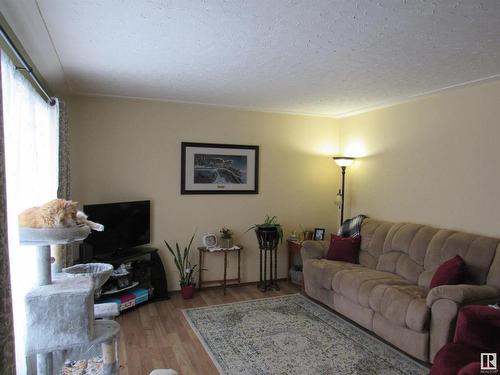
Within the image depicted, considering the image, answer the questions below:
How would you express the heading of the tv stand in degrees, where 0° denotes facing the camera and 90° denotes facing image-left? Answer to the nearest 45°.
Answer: approximately 315°

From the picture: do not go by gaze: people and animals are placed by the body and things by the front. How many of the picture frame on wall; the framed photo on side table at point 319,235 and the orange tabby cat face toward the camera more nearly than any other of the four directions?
2

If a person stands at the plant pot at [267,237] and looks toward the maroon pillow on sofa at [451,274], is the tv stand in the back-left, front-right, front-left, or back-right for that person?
back-right

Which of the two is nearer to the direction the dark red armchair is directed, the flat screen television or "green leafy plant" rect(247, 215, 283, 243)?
the flat screen television

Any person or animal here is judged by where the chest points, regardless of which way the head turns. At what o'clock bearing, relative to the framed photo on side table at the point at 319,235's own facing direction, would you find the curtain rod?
The curtain rod is roughly at 1 o'clock from the framed photo on side table.

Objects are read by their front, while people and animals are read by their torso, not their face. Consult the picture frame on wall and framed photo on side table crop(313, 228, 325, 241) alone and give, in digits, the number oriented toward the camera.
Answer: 2

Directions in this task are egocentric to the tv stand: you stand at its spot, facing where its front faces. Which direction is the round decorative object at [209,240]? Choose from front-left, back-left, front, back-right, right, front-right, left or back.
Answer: front-left

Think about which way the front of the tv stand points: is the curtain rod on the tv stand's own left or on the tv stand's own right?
on the tv stand's own right

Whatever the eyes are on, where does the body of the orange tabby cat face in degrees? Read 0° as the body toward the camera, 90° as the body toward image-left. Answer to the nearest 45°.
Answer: approximately 270°
